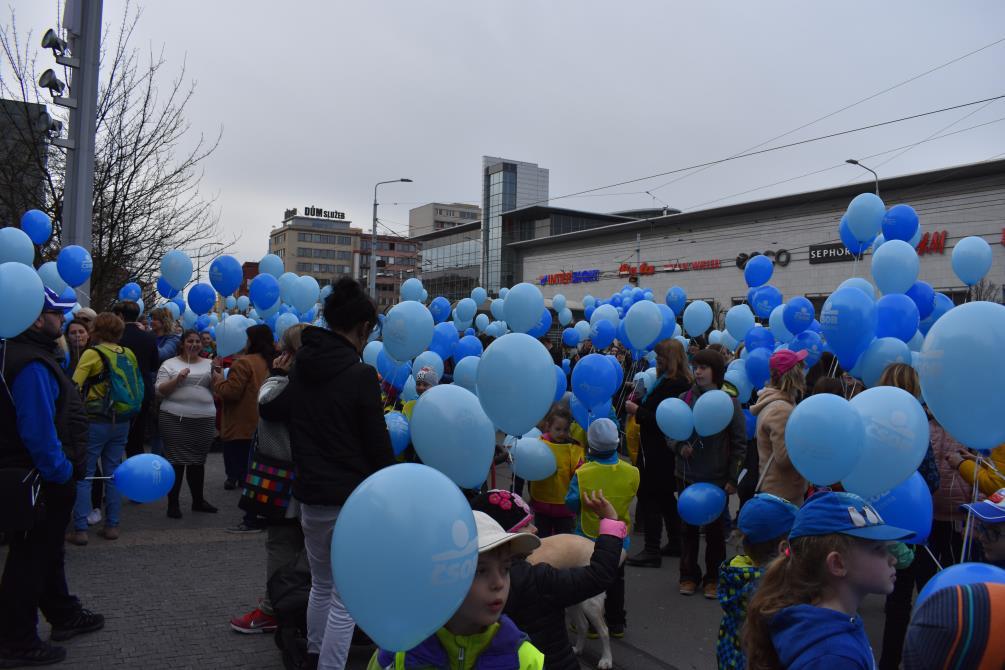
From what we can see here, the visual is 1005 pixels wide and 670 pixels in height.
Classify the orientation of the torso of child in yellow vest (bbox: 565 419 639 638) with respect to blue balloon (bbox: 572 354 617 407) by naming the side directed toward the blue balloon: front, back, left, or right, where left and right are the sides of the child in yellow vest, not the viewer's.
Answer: front

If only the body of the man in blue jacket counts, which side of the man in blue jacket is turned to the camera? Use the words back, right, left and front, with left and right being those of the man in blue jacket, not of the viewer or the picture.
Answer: right

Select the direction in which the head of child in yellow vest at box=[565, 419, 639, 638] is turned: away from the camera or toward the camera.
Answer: away from the camera

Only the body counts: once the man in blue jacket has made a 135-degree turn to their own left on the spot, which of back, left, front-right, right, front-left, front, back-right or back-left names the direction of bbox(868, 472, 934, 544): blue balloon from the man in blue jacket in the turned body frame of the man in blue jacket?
back

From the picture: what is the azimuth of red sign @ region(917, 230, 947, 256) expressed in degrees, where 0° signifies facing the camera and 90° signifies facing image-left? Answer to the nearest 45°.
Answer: approximately 45°

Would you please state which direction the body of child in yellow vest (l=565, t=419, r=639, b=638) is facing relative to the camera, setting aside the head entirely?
away from the camera

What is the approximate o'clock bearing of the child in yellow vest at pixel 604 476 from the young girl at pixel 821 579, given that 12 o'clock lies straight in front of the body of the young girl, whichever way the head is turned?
The child in yellow vest is roughly at 8 o'clock from the young girl.

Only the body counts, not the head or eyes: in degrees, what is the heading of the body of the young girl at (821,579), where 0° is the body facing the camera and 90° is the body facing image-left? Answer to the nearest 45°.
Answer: approximately 270°

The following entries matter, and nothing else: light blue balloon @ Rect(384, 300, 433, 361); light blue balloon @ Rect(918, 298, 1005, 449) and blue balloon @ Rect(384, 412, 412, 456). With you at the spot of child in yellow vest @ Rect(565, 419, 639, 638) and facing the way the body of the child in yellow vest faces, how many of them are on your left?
2

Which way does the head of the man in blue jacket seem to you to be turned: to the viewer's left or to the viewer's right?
to the viewer's right

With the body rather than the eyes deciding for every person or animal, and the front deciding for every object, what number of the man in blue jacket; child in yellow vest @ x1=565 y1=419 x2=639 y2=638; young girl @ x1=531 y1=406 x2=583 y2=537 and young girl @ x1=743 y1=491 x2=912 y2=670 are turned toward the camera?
1

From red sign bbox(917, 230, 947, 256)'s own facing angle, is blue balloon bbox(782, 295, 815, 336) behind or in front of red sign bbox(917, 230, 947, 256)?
in front

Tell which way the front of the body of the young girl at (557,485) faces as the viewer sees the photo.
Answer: toward the camera

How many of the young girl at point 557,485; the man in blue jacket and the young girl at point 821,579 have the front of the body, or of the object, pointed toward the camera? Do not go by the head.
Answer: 1

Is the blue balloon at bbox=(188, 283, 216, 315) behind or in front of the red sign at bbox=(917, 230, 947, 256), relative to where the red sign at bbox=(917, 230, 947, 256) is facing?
in front

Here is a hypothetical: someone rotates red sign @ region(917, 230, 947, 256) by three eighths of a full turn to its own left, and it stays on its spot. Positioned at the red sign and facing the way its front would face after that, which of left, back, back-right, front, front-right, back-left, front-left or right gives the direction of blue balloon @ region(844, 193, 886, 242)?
right

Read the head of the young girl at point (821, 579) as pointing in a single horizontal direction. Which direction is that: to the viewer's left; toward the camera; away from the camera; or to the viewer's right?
to the viewer's right

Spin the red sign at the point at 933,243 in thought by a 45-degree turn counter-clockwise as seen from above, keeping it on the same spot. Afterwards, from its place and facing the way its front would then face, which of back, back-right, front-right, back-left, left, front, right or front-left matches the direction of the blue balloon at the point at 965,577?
front

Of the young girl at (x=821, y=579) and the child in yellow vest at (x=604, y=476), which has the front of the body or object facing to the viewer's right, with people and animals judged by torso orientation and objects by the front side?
the young girl
